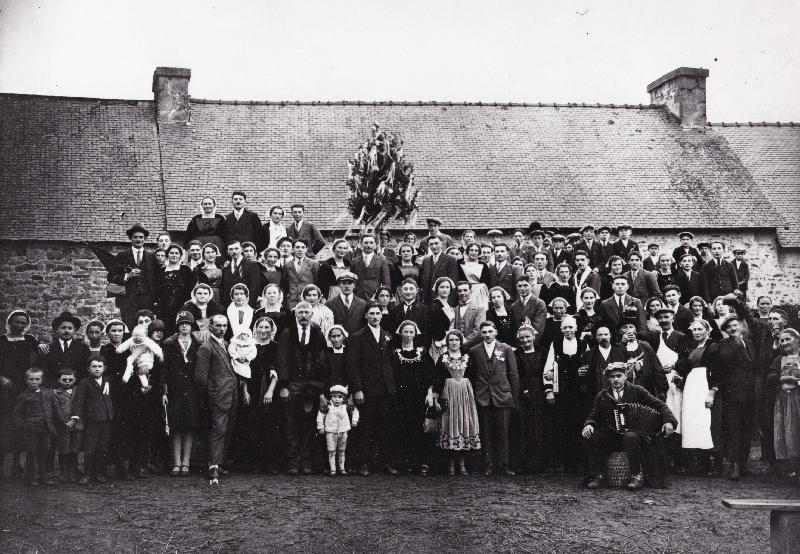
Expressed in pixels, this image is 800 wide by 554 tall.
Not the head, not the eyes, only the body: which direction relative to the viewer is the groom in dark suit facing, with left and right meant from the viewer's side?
facing the viewer

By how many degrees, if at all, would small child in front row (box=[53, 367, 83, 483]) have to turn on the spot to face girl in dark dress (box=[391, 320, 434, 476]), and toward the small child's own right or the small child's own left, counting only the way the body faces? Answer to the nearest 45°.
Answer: approximately 90° to the small child's own left

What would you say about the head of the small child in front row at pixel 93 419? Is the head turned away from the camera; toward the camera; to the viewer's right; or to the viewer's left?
toward the camera

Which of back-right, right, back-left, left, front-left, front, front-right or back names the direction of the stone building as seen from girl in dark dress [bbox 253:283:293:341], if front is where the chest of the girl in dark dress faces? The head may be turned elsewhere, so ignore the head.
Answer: back

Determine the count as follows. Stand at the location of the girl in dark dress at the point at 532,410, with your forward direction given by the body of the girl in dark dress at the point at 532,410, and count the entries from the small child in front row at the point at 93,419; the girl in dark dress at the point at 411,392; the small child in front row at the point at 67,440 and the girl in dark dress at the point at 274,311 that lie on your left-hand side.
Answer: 0

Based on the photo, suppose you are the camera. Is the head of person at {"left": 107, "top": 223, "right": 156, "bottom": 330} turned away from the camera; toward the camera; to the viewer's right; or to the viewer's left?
toward the camera

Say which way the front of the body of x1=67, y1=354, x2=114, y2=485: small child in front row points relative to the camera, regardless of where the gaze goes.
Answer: toward the camera

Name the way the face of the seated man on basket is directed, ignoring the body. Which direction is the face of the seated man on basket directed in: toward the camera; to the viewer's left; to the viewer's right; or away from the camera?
toward the camera

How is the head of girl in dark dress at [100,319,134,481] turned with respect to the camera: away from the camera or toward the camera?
toward the camera

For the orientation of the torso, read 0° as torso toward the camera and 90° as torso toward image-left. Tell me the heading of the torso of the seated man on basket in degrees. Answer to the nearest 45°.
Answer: approximately 0°

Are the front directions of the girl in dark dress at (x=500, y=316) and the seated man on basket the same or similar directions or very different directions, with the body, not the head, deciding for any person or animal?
same or similar directions

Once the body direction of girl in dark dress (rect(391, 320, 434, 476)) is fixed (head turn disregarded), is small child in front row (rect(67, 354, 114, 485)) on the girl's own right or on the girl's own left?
on the girl's own right

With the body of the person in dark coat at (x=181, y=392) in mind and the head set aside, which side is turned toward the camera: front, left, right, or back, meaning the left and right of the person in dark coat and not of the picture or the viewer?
front
